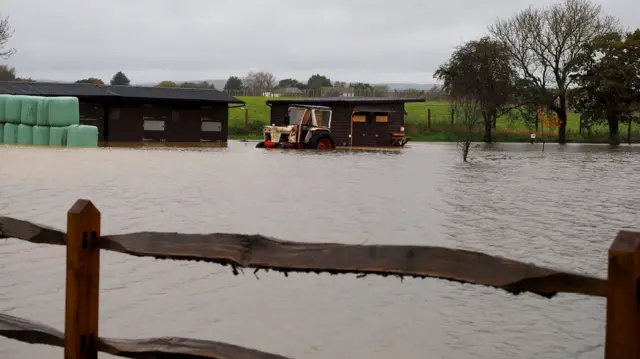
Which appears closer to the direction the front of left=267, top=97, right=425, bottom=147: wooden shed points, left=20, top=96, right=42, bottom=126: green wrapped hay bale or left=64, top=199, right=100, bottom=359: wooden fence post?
the wooden fence post

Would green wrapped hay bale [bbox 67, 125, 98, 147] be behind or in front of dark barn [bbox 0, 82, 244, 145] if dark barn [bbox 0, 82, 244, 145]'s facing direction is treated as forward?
in front

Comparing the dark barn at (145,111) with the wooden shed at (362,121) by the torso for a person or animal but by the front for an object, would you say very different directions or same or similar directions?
same or similar directions

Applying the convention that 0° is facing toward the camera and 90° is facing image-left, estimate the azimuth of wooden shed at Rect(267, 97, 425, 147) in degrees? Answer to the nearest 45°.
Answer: approximately 0°

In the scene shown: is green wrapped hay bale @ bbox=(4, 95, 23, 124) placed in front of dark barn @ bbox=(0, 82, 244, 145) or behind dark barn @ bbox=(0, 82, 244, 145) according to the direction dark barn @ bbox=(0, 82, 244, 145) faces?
in front

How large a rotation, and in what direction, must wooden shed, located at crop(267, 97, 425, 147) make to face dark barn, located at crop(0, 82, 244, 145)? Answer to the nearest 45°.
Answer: approximately 90° to its right

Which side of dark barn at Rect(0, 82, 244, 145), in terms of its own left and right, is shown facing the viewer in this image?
front

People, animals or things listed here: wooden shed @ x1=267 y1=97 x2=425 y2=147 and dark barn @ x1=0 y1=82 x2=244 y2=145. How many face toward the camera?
2

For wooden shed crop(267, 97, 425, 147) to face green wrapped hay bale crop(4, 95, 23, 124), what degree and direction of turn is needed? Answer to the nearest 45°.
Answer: approximately 45° to its right

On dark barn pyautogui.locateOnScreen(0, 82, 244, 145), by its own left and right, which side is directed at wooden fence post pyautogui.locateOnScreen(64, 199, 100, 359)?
front

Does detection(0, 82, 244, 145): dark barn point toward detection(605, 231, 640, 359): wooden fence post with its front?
yes

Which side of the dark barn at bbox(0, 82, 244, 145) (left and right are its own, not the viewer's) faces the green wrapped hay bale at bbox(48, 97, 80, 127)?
front
